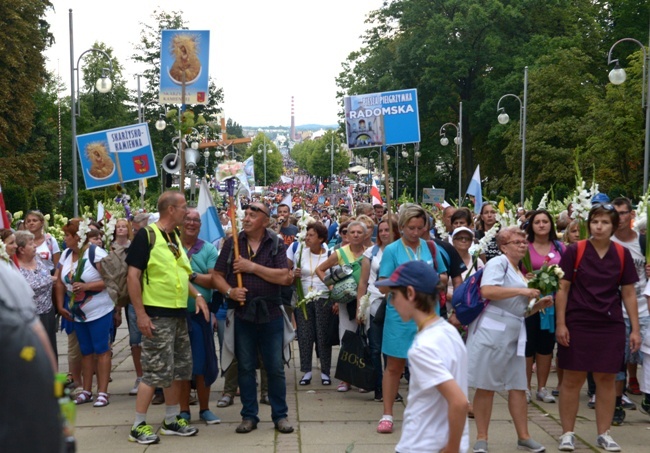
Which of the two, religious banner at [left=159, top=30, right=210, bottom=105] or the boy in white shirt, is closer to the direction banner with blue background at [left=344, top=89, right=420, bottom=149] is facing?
the boy in white shirt

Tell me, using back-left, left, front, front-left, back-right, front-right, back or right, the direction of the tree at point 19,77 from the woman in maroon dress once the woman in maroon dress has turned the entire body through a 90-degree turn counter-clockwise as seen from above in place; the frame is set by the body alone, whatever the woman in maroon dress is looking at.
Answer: back-left

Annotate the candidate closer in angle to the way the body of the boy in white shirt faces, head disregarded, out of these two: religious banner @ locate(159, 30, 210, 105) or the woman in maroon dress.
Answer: the religious banner

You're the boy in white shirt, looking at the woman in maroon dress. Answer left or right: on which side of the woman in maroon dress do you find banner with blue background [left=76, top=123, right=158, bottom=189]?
left
